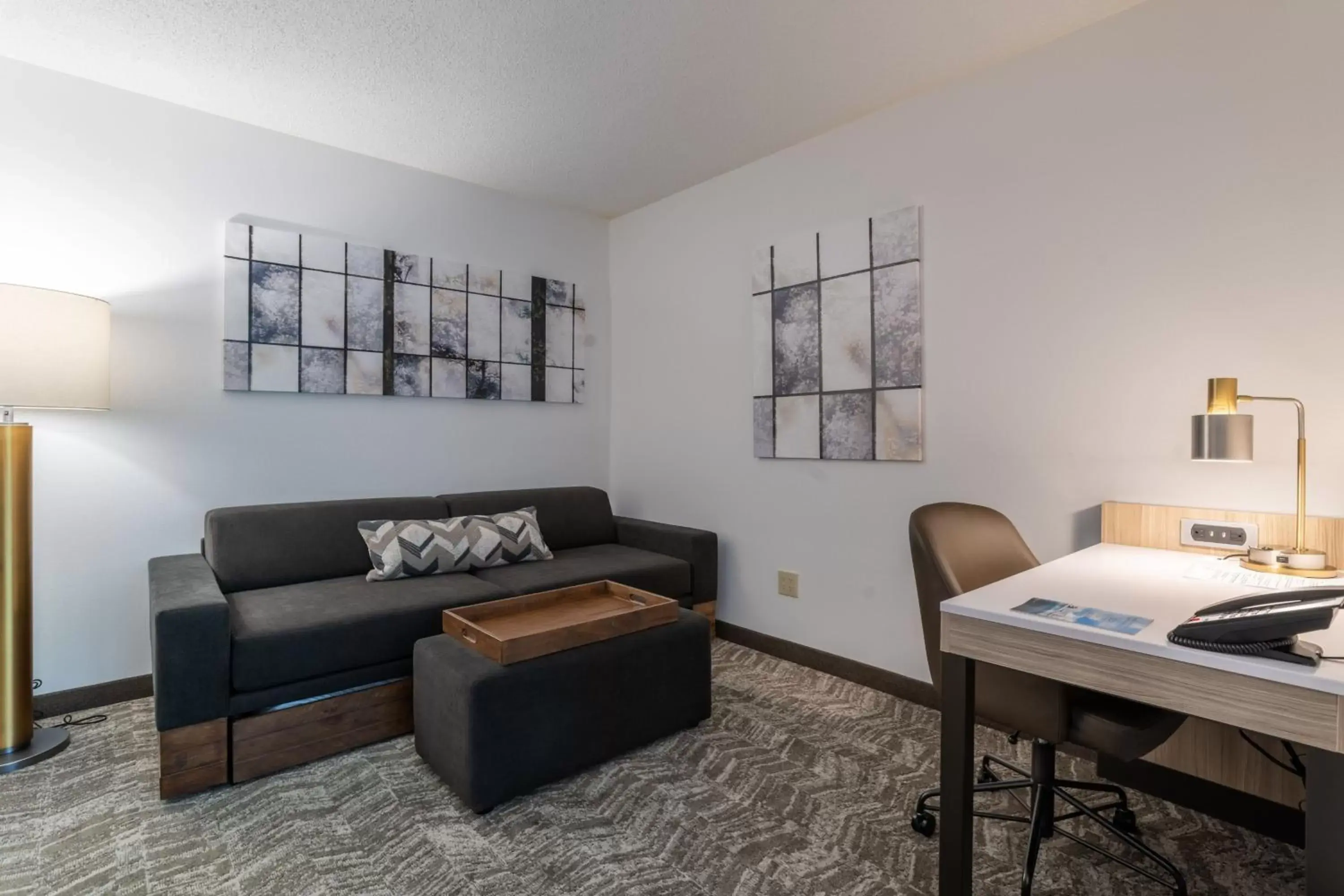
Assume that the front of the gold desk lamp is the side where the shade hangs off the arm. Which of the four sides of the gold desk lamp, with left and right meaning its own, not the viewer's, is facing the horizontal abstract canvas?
front

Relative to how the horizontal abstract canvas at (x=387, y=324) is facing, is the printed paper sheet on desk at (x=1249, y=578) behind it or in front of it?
in front

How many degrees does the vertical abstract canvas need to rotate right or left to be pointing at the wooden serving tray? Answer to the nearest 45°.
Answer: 0° — it already faces it

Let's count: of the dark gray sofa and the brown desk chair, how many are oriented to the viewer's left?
0

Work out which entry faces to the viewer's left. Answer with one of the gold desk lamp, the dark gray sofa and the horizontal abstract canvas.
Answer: the gold desk lamp

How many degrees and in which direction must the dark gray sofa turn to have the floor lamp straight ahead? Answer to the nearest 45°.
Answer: approximately 135° to its right

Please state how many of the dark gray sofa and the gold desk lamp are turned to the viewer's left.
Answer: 1

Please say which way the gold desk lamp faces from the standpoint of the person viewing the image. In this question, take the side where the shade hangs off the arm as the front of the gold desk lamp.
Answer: facing to the left of the viewer

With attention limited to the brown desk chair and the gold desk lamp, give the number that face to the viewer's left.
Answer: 1

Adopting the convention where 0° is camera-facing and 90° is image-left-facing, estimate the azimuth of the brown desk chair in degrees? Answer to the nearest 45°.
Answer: approximately 315°

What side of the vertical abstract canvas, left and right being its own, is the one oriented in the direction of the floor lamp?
front

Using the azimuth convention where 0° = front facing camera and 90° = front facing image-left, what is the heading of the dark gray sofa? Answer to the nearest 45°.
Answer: approximately 315°

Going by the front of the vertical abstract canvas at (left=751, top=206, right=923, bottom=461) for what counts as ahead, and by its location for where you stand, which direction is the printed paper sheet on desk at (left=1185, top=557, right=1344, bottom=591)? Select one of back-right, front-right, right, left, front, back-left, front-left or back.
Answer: left

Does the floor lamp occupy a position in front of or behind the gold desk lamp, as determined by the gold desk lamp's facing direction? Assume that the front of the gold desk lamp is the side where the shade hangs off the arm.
in front
